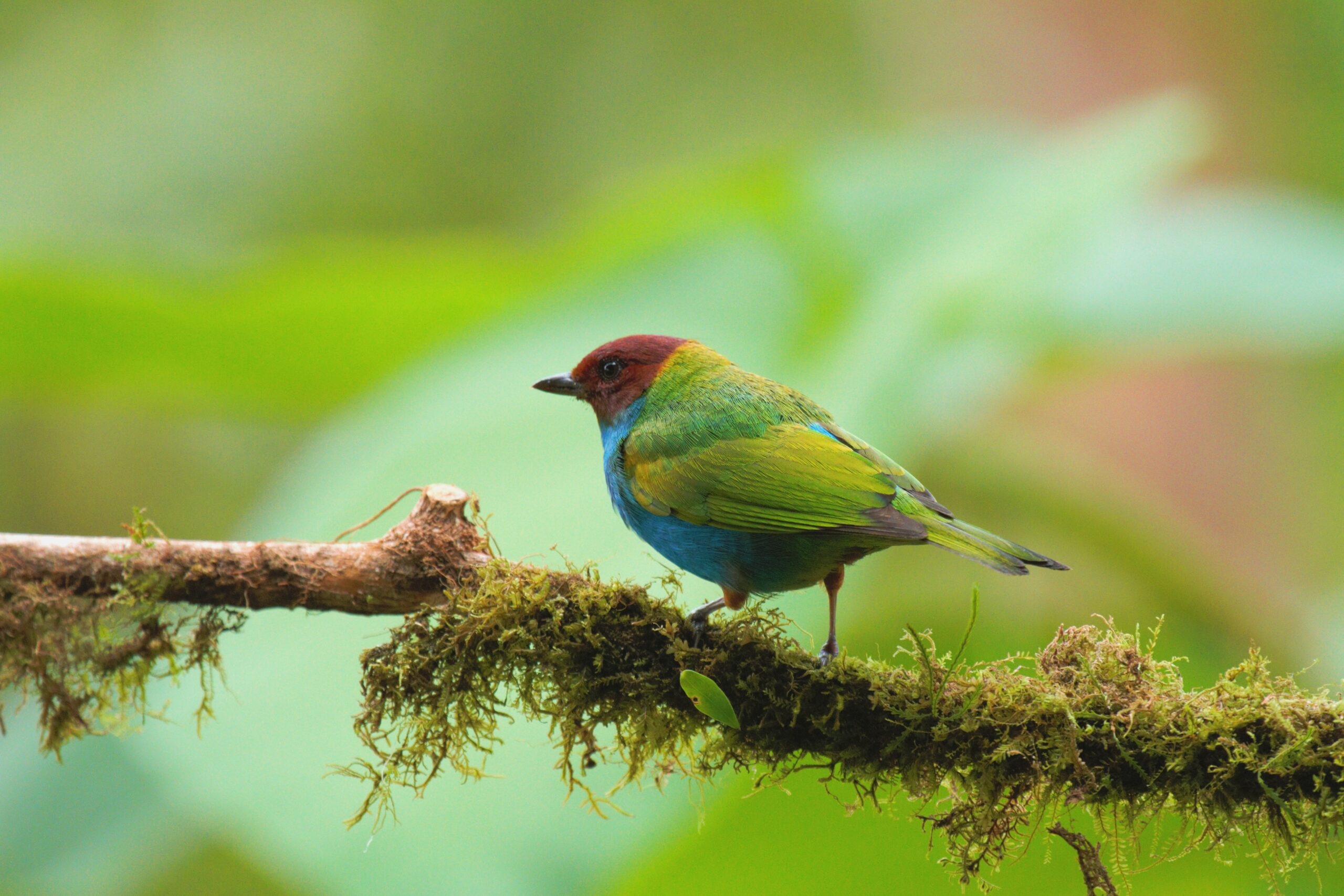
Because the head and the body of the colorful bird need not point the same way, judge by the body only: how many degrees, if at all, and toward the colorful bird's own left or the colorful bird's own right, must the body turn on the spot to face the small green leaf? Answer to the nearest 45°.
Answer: approximately 90° to the colorful bird's own left

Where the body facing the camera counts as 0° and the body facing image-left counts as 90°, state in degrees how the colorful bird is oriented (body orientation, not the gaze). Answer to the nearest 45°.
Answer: approximately 90°
